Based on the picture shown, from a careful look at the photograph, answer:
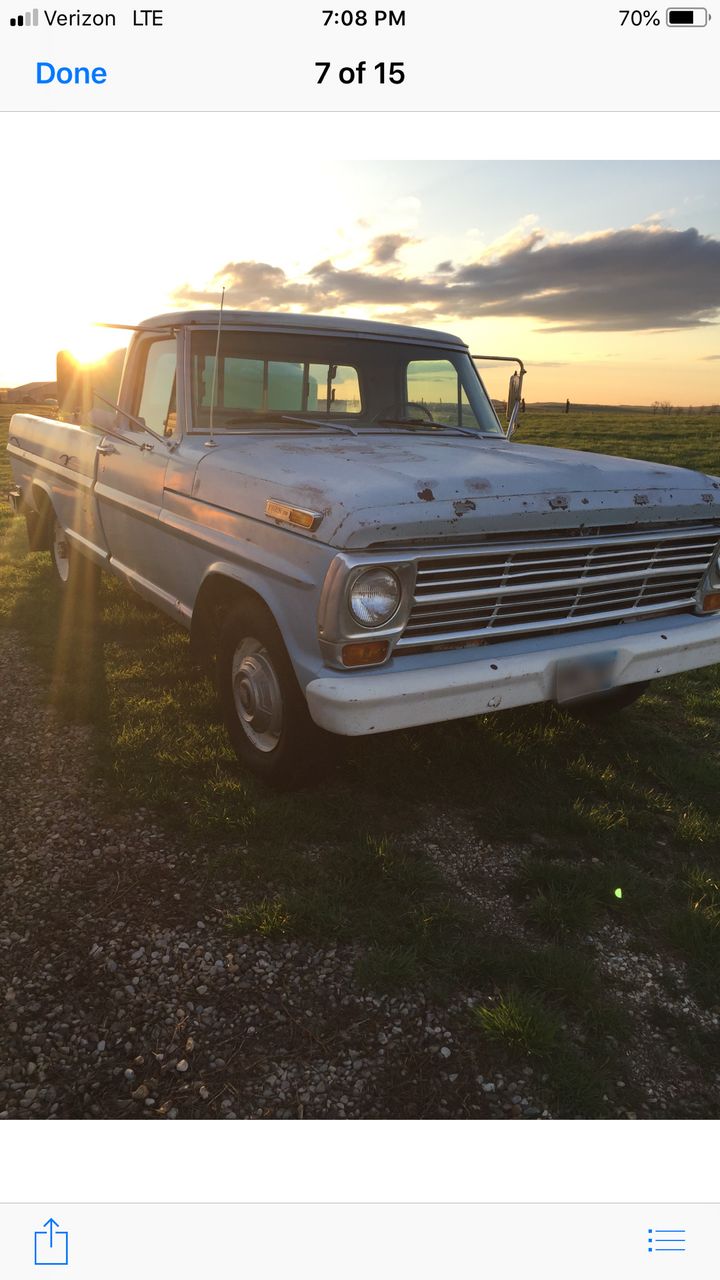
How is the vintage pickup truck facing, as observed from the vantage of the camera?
facing the viewer and to the right of the viewer

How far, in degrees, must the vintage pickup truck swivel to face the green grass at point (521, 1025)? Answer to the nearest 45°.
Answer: approximately 45° to its right
